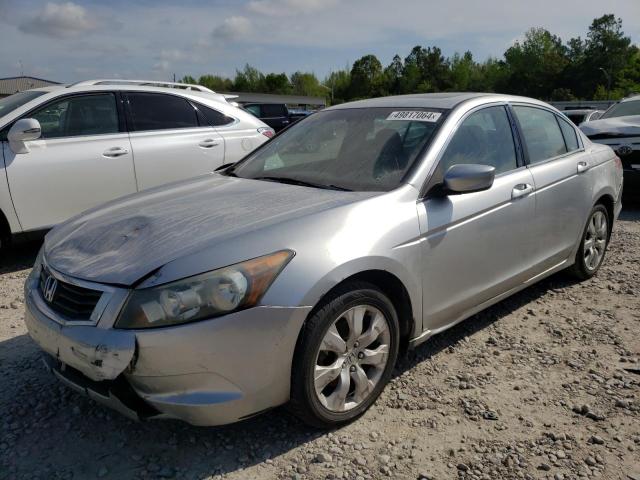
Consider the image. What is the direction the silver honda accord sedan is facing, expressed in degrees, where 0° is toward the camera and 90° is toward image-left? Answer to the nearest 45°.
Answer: approximately 45°

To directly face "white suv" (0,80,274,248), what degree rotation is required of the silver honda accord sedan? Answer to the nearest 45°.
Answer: approximately 90° to its right
